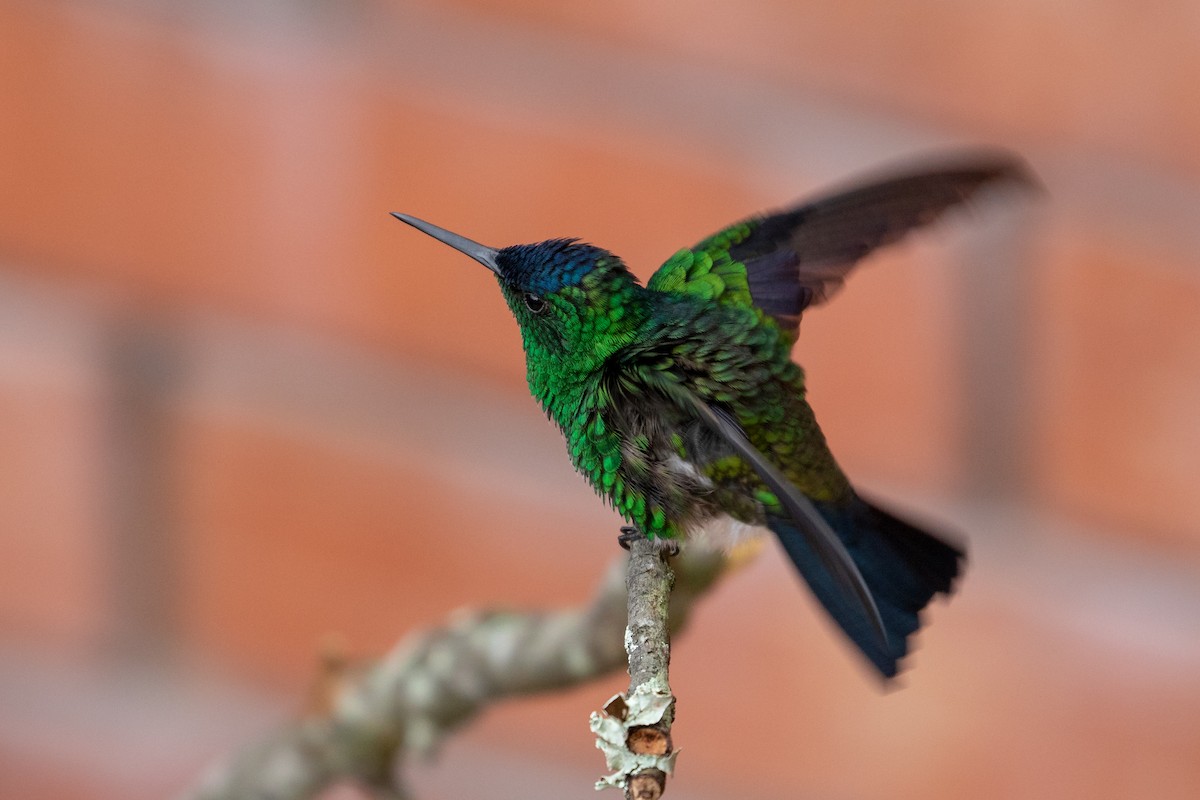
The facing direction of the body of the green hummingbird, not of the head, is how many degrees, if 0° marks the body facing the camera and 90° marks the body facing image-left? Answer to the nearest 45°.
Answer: approximately 90°
